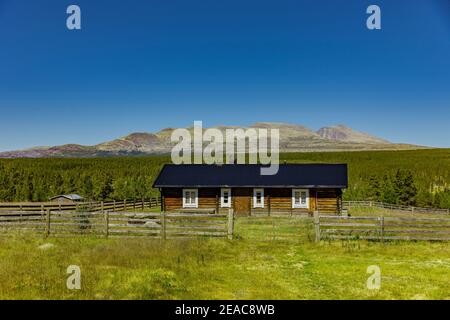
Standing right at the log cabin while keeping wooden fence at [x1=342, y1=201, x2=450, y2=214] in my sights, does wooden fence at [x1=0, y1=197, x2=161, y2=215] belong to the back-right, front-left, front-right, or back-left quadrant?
back-left

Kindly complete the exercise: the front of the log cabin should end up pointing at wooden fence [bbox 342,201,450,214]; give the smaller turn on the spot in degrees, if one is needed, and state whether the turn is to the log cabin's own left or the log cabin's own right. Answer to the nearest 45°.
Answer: approximately 135° to the log cabin's own left

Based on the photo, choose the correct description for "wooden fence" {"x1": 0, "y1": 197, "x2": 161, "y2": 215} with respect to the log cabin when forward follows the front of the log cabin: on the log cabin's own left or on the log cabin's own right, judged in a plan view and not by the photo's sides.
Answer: on the log cabin's own right

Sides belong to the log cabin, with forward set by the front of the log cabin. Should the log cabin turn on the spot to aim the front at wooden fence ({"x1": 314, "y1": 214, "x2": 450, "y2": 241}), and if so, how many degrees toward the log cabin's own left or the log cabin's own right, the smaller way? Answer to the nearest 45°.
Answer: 0° — it already faces it

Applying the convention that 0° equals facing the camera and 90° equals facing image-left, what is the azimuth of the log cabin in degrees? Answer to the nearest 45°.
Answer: approximately 0°
